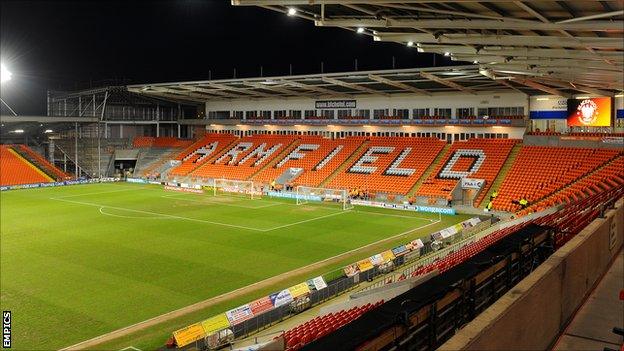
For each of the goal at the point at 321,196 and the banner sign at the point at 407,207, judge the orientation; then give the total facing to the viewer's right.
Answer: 0

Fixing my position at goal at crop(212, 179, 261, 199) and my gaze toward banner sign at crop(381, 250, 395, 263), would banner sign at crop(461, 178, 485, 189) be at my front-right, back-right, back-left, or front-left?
front-left

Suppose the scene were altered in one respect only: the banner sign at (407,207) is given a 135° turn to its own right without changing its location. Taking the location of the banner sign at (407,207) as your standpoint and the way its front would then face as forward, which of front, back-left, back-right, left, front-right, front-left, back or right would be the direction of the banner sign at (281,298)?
back

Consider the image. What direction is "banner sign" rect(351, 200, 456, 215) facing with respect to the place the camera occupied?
facing the viewer and to the left of the viewer

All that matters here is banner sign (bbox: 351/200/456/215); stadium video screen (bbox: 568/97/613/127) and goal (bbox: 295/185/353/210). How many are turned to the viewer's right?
0

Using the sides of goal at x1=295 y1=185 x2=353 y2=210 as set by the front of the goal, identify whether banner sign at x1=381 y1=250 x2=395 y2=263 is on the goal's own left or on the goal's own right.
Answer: on the goal's own left

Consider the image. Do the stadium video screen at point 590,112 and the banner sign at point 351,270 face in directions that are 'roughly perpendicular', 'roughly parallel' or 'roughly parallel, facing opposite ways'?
roughly perpendicular

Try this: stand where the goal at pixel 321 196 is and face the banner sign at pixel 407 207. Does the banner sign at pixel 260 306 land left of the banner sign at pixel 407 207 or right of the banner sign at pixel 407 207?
right

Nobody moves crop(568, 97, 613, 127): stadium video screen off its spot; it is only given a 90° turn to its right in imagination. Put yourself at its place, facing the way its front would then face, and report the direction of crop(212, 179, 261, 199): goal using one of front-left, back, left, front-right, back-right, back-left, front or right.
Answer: front-left

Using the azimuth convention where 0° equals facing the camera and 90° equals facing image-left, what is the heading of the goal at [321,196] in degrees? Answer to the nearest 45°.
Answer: approximately 45°
